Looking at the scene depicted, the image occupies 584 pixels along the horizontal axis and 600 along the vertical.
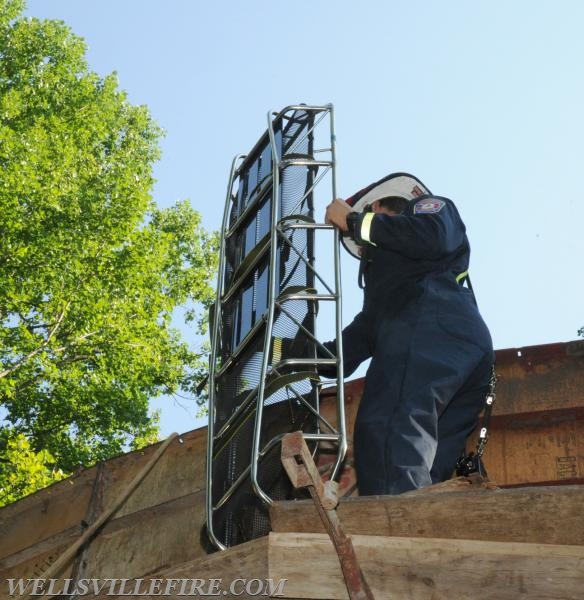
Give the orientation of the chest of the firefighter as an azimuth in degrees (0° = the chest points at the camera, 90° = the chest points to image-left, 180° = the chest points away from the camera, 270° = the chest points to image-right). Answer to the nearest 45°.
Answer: approximately 90°

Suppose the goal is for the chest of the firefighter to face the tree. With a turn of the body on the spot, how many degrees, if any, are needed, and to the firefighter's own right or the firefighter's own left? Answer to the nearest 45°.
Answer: approximately 45° to the firefighter's own right
